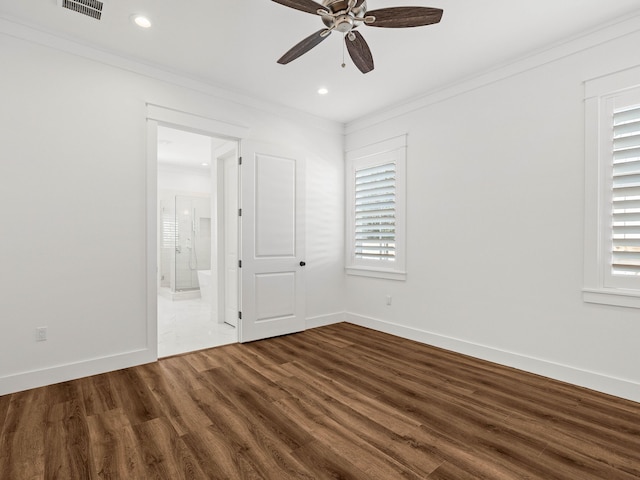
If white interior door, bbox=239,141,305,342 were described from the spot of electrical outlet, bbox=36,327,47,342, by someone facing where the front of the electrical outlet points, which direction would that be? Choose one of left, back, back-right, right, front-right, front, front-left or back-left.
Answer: left

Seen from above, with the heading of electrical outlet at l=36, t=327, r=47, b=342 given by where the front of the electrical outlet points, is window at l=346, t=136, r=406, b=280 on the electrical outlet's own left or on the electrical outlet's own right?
on the electrical outlet's own left

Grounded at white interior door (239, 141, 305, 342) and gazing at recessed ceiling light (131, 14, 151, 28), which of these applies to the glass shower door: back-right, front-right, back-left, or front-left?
back-right

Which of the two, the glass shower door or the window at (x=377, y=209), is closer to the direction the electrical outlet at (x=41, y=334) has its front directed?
the window

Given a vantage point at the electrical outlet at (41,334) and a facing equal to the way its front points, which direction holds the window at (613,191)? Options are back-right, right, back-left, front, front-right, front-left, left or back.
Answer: front-left

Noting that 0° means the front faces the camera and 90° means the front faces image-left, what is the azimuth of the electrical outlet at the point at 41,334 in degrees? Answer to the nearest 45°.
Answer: approximately 0°

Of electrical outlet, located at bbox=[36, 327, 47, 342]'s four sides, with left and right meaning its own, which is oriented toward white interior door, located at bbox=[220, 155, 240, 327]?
left
